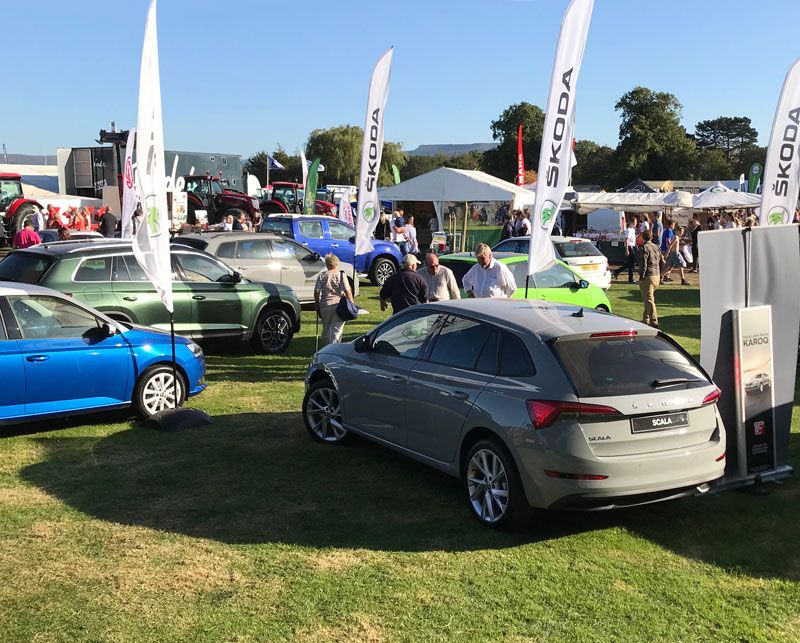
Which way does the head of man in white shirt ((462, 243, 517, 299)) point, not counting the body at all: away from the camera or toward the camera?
toward the camera

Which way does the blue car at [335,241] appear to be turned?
to the viewer's right

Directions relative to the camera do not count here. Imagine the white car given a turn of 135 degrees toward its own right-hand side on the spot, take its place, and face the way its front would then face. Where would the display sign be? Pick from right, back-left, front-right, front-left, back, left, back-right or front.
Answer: right

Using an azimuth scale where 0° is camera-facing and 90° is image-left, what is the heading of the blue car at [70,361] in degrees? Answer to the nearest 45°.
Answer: approximately 270°

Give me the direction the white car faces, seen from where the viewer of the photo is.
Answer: facing away from the viewer and to the left of the viewer

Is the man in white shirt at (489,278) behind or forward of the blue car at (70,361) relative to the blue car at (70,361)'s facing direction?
forward

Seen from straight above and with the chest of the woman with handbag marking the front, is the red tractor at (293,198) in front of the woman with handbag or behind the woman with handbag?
in front

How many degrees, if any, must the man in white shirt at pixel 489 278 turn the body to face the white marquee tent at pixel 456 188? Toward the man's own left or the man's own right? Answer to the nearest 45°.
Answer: approximately 135° to the man's own right

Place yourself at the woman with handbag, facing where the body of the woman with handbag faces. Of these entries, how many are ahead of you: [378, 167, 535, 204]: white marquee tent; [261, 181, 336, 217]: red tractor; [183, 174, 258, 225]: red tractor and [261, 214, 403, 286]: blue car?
4

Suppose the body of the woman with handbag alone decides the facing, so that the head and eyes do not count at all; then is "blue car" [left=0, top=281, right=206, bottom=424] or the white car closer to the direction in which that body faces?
the white car

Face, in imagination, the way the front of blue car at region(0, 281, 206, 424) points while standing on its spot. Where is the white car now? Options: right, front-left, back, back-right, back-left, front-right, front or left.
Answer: front-left

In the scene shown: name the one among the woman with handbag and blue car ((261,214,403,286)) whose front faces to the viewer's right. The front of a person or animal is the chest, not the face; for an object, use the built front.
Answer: the blue car

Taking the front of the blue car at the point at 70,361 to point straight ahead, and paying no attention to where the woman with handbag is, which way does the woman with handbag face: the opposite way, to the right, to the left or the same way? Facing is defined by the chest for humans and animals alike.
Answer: to the left

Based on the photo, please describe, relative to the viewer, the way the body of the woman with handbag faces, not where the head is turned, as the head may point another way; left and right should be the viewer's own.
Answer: facing away from the viewer

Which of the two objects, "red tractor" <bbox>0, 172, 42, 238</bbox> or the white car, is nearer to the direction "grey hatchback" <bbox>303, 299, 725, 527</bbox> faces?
the red tractor
